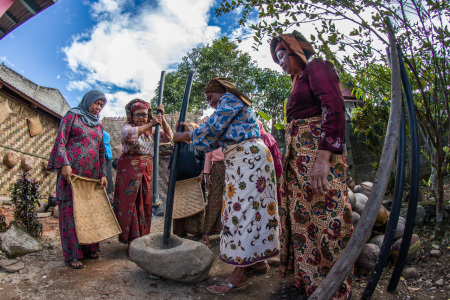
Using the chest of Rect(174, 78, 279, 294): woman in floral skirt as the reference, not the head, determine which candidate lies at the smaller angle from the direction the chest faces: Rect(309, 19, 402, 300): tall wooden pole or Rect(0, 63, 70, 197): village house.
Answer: the village house

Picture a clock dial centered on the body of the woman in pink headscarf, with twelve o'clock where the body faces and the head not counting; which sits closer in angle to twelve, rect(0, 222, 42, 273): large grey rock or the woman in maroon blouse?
the woman in maroon blouse

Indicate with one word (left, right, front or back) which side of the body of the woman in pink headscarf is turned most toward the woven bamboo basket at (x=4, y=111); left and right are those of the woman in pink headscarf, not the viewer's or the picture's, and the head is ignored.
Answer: back

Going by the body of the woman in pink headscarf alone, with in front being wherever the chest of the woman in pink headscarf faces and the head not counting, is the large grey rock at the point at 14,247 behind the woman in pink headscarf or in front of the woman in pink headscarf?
behind

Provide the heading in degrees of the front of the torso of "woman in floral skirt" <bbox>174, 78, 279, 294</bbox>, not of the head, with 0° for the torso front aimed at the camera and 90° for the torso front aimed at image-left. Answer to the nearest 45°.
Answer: approximately 90°

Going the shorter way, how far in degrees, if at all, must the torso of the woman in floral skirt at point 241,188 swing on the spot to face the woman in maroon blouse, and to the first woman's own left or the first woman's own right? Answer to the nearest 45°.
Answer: approximately 135° to the first woman's own left

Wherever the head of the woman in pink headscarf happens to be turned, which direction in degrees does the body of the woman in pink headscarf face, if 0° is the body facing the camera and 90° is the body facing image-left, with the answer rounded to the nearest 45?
approximately 315°

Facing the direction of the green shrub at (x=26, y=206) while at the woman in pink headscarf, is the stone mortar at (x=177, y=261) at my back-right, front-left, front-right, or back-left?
back-left

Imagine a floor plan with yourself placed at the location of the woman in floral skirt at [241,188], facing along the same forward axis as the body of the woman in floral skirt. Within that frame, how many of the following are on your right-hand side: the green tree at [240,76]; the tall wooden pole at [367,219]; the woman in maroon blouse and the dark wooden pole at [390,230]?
1

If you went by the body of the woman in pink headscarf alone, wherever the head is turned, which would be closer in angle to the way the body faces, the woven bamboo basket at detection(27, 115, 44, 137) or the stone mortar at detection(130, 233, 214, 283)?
the stone mortar

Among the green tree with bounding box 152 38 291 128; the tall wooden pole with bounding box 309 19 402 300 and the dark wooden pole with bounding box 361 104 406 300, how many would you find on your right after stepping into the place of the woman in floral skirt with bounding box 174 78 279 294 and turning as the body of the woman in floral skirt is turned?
1

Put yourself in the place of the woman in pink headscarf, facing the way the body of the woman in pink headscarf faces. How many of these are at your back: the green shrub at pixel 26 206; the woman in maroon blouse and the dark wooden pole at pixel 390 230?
1

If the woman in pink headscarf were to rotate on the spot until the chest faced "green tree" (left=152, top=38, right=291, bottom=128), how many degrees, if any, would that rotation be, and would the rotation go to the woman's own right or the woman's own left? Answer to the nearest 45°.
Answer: approximately 90° to the woman's own left

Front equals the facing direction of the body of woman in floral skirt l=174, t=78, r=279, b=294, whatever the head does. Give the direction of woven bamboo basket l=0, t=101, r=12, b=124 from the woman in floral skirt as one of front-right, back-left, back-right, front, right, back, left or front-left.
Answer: front-right

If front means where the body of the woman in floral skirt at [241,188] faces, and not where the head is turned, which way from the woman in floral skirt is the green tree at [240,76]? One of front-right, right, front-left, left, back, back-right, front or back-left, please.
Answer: right

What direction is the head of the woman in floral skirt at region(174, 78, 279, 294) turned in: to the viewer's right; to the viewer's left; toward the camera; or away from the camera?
to the viewer's left

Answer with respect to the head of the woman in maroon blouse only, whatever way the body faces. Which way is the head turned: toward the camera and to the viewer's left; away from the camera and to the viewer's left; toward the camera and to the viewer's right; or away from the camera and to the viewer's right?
toward the camera and to the viewer's left

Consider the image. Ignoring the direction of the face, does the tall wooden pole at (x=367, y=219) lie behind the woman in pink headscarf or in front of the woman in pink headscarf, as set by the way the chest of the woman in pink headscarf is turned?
in front

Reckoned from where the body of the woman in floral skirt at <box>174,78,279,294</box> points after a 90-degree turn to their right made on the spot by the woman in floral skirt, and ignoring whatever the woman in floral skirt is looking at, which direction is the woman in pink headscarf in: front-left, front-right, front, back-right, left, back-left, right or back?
front-left
